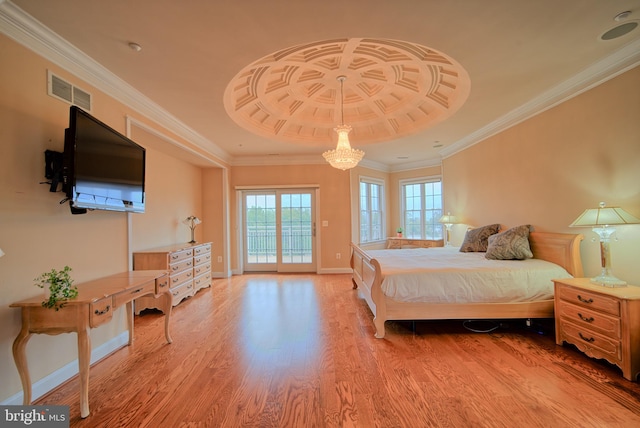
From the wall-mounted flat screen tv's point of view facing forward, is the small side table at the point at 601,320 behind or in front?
in front

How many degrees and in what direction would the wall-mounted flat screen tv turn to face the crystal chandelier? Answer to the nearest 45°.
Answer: approximately 45° to its left

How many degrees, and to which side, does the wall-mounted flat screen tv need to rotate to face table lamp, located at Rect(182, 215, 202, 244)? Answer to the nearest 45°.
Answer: approximately 90° to its left

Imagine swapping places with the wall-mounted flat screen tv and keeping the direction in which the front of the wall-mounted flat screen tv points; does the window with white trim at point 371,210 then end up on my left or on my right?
on my left

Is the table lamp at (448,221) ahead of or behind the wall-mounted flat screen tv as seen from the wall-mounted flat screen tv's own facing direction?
ahead

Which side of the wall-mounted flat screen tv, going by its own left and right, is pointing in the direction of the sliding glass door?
left

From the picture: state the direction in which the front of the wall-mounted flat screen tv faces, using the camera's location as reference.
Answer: facing the viewer and to the right of the viewer

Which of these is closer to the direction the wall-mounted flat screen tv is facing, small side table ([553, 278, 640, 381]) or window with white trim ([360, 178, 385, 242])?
the small side table

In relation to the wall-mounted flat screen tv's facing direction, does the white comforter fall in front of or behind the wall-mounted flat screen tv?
in front
